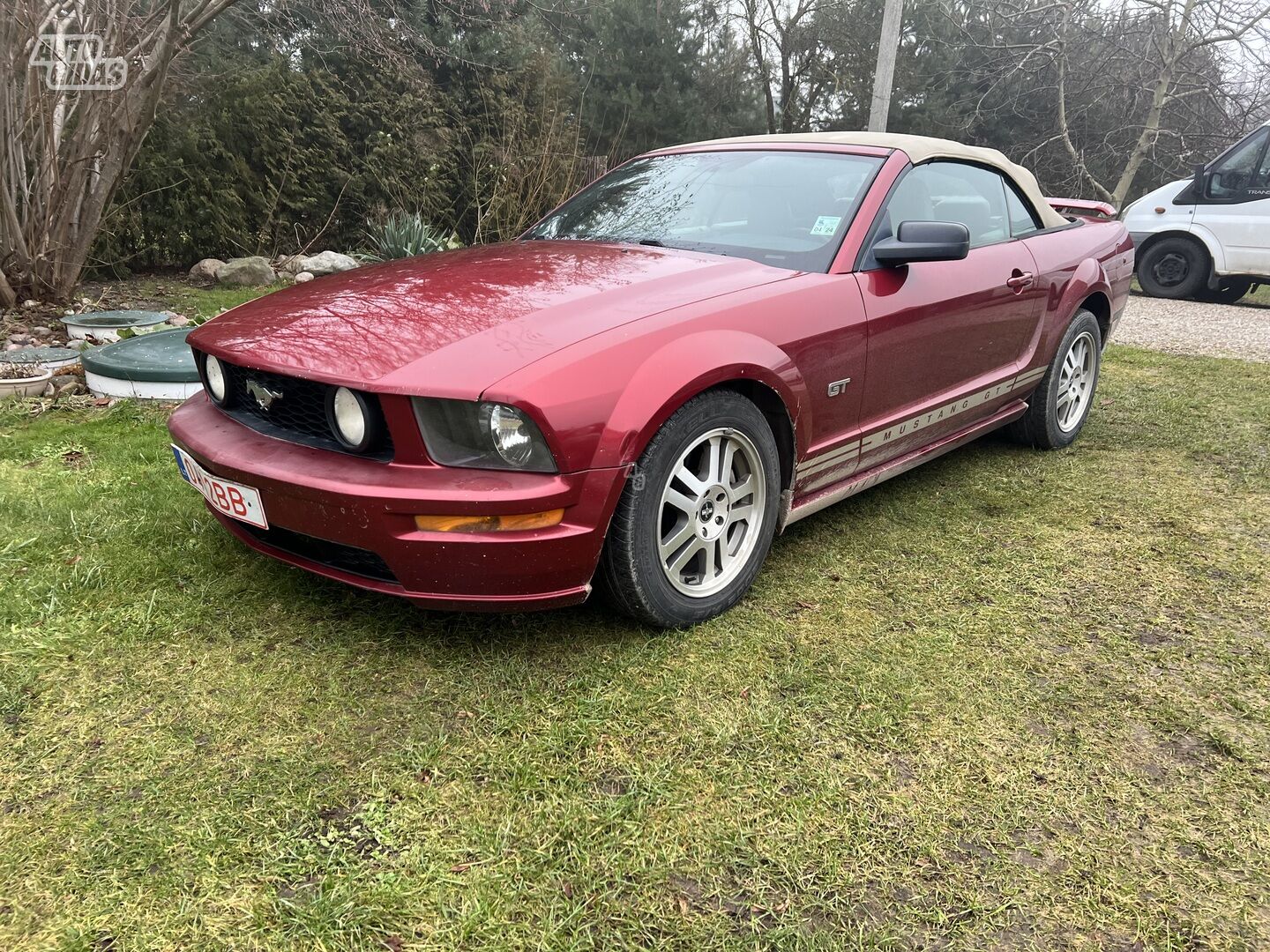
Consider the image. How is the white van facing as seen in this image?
to the viewer's left

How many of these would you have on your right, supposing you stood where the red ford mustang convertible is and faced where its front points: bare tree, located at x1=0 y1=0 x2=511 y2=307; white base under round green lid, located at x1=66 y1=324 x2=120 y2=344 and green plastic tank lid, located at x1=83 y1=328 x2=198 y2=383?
3

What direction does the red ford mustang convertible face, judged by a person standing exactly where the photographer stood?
facing the viewer and to the left of the viewer

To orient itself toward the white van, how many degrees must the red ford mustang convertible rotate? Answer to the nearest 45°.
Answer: approximately 180°

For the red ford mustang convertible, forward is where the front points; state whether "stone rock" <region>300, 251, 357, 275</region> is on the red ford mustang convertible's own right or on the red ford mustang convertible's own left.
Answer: on the red ford mustang convertible's own right

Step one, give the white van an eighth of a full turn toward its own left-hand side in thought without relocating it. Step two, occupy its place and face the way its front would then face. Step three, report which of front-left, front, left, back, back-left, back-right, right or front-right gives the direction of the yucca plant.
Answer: front

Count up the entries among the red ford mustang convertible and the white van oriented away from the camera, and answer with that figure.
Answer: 0

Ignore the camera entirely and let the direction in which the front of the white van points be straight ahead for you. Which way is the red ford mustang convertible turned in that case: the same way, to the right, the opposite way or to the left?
to the left

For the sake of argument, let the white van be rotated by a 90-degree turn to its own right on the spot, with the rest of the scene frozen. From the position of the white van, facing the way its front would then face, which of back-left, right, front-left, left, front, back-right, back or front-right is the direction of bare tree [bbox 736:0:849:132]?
front-left

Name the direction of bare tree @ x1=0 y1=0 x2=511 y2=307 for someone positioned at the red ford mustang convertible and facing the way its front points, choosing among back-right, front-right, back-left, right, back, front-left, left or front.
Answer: right

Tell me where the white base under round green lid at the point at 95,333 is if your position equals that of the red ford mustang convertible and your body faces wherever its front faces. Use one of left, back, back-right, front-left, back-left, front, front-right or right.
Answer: right
